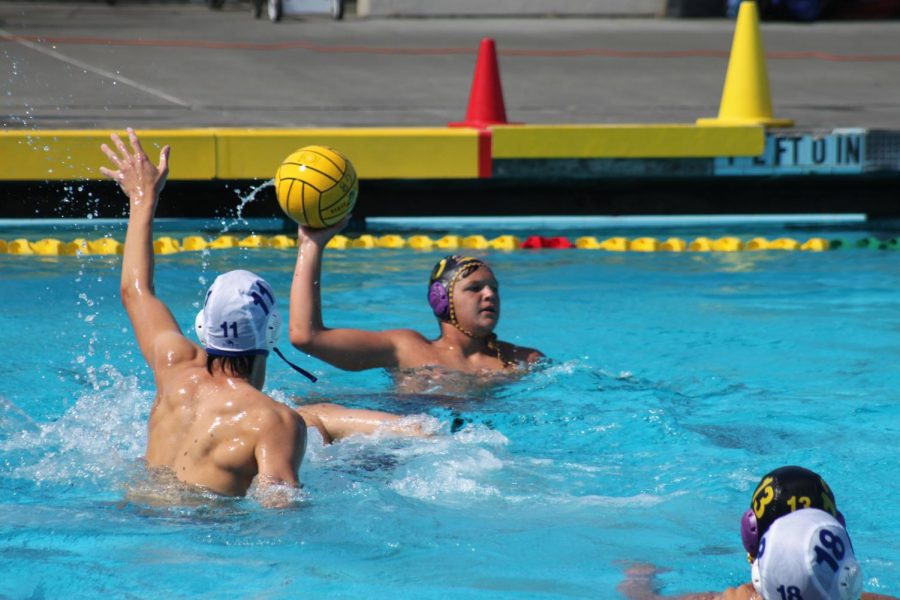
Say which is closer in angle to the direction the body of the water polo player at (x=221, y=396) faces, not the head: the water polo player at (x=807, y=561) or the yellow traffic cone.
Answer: the yellow traffic cone

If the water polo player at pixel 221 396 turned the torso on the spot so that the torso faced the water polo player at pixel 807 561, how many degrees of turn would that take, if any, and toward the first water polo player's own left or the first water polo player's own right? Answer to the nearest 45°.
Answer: approximately 90° to the first water polo player's own right

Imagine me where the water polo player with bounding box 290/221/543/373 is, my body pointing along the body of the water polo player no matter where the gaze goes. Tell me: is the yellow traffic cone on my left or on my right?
on my left

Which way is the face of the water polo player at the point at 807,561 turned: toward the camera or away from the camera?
away from the camera

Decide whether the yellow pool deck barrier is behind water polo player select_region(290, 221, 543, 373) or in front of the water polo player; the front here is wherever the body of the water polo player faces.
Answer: behind

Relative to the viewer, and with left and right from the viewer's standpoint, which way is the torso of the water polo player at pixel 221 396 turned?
facing away from the viewer and to the right of the viewer

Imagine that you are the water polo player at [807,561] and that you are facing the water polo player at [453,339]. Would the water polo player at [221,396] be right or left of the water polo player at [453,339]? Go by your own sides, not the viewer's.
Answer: left

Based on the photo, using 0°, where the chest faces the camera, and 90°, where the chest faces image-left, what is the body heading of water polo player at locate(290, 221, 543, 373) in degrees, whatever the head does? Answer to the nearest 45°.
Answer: approximately 315°
